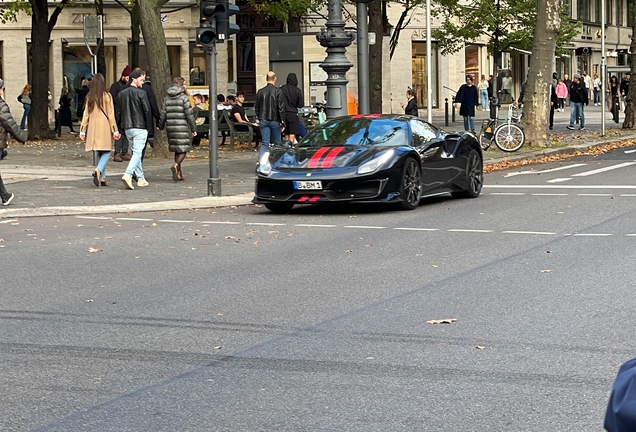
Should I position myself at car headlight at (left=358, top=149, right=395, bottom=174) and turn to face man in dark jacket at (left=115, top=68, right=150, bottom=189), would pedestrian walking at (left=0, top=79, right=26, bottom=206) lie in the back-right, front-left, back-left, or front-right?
front-left

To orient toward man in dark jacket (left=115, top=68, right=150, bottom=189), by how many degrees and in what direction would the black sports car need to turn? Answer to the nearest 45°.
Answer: approximately 90° to its right

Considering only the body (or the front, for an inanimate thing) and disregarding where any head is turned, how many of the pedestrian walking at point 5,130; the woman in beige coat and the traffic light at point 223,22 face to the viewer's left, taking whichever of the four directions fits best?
1

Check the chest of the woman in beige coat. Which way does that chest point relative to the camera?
away from the camera

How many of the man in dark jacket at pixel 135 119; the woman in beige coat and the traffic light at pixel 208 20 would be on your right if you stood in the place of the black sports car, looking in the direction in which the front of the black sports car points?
3

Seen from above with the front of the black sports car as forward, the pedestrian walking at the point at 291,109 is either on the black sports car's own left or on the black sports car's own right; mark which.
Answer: on the black sports car's own right

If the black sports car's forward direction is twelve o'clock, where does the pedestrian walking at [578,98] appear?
The pedestrian walking is roughly at 5 o'clock from the black sports car.

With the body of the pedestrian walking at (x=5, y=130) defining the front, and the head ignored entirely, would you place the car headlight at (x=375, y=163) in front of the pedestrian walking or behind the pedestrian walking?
behind

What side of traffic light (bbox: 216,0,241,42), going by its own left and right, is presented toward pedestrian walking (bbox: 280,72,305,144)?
left

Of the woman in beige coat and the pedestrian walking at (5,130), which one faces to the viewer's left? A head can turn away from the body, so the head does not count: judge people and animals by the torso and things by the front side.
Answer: the pedestrian walking

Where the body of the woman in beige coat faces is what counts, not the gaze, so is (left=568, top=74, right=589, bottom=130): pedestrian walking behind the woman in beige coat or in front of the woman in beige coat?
in front

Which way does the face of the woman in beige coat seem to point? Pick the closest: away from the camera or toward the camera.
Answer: away from the camera
